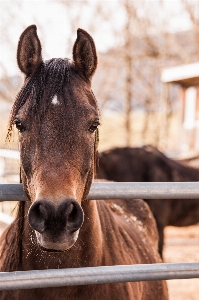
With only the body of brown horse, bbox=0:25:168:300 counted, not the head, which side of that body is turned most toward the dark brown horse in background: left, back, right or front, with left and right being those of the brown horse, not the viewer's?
back

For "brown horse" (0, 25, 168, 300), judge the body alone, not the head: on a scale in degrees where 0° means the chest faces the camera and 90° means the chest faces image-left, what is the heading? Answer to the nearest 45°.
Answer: approximately 0°
